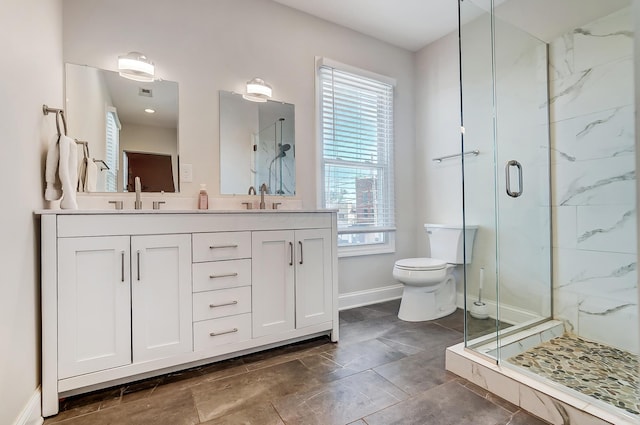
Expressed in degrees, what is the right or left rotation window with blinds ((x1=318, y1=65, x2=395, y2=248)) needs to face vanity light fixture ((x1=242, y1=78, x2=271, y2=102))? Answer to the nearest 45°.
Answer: approximately 90° to its right

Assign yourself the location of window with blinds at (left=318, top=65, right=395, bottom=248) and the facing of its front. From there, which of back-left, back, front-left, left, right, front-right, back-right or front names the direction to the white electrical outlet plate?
right

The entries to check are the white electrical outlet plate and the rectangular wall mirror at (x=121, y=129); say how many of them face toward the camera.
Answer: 2

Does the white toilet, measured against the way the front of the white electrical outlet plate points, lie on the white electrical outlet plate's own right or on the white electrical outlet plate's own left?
on the white electrical outlet plate's own left

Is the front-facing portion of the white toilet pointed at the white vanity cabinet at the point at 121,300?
yes

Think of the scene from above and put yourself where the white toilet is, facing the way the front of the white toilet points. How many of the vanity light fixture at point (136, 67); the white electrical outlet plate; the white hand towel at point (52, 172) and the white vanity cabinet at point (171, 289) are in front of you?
4

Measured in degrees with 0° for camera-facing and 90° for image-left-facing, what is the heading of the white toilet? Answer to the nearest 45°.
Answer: approximately 45°

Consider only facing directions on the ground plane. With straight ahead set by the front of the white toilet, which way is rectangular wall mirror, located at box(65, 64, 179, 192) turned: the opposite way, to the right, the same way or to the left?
to the left
